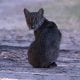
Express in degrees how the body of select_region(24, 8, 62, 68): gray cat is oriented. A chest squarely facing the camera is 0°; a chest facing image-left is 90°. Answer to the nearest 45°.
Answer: approximately 135°
